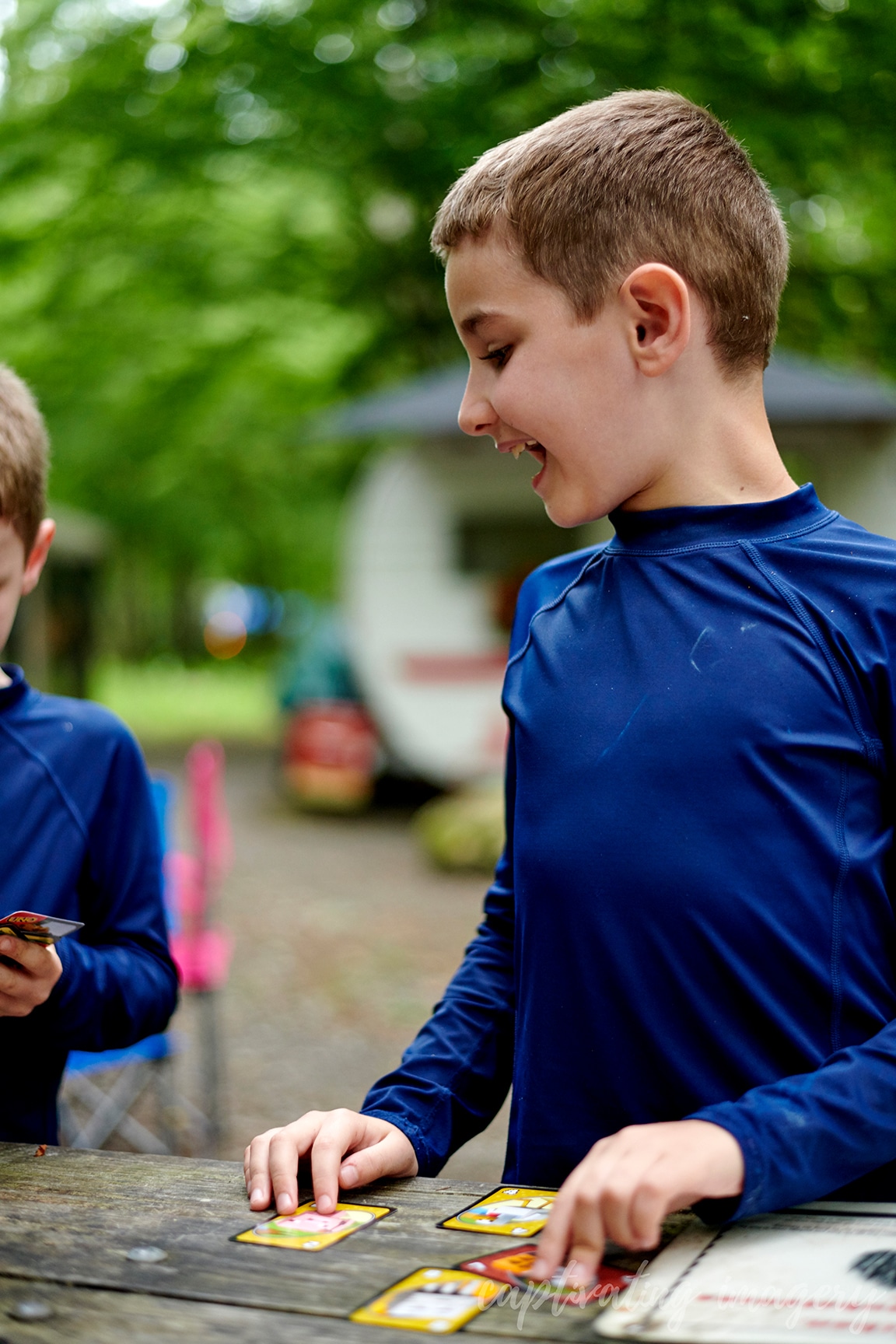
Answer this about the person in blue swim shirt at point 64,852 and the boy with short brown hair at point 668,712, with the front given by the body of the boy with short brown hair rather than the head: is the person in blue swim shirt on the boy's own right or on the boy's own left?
on the boy's own right

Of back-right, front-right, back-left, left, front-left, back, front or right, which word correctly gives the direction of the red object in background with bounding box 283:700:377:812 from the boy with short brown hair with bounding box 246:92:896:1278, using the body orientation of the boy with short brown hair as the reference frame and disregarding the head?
back-right

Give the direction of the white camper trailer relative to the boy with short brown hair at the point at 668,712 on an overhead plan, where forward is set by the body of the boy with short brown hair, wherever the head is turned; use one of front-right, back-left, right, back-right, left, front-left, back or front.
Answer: back-right
